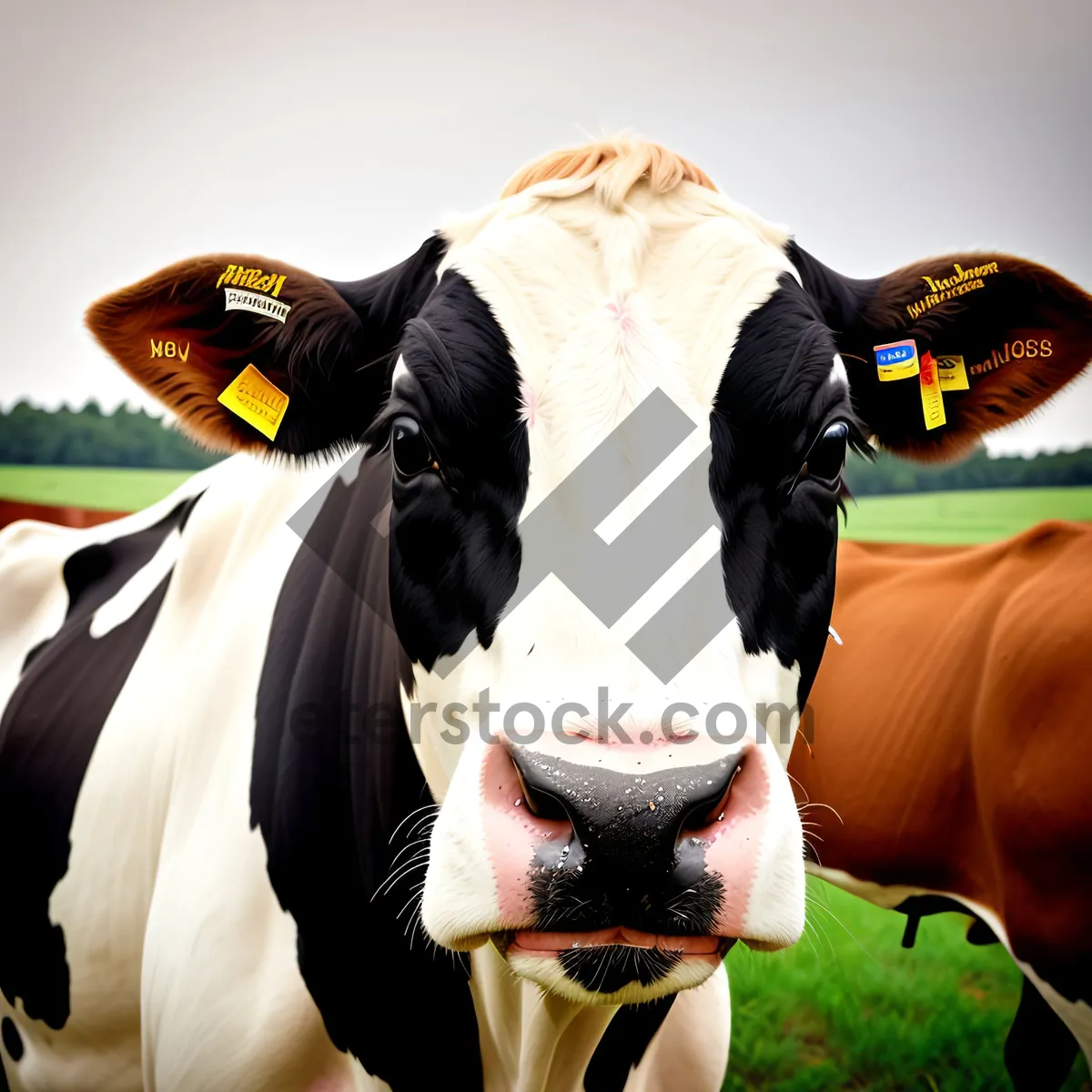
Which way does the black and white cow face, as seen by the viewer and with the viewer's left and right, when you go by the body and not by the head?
facing the viewer and to the right of the viewer

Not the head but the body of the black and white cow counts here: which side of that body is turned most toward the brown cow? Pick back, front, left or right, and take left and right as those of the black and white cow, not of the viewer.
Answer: left
